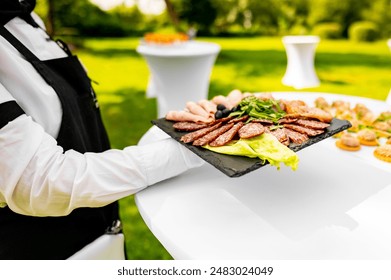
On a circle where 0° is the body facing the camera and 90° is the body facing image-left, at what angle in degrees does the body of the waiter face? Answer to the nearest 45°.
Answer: approximately 270°

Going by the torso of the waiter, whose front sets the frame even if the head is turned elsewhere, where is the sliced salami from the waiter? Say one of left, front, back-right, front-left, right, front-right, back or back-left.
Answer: front

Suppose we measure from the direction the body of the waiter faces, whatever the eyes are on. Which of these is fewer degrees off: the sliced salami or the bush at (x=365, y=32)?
the sliced salami

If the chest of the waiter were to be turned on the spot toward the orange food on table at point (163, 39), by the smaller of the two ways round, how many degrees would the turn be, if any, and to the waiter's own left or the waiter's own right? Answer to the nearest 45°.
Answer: approximately 90° to the waiter's own left

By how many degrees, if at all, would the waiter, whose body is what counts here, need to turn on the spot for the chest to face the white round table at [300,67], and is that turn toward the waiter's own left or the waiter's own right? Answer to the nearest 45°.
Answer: approximately 45° to the waiter's own left

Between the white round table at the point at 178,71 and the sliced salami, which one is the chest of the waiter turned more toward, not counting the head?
the sliced salami

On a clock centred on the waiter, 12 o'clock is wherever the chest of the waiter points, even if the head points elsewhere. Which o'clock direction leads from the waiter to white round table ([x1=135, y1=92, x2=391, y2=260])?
The white round table is roughly at 1 o'clock from the waiter.

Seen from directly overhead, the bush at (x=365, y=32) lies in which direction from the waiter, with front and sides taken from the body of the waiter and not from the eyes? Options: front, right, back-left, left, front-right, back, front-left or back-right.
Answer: front-left

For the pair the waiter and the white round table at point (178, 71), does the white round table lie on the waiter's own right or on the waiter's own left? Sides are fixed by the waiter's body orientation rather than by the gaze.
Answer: on the waiter's own left
